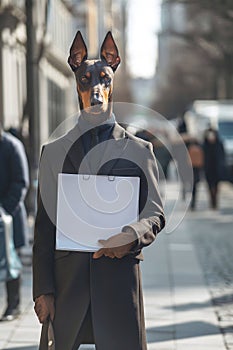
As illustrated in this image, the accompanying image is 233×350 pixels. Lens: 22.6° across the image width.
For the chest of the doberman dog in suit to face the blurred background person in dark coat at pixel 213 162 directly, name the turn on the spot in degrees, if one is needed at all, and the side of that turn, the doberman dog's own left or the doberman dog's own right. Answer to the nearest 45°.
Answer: approximately 180°

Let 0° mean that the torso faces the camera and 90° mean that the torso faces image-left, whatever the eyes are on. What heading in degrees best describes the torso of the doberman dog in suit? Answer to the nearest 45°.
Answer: approximately 0°

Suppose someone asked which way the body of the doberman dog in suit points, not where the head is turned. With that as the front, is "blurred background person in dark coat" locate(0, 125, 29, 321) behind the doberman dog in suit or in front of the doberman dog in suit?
behind
